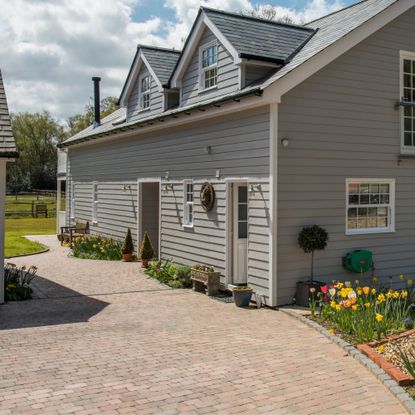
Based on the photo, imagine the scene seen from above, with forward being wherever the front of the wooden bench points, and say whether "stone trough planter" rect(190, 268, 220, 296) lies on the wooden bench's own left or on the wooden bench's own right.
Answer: on the wooden bench's own left

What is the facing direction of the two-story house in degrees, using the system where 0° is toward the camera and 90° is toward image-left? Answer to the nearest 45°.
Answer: approximately 45°

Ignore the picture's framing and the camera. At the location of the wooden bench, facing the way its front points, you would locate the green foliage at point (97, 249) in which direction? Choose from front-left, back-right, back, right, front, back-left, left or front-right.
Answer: front-left

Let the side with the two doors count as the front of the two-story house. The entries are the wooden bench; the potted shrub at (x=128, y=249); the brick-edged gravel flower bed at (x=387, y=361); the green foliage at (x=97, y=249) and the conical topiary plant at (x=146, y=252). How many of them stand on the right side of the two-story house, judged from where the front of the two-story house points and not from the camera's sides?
4

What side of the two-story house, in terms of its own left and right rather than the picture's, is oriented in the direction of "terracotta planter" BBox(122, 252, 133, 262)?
front

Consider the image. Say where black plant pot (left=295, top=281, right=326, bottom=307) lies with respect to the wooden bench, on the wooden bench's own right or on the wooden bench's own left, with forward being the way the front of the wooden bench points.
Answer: on the wooden bench's own left

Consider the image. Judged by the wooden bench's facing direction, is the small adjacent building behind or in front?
in front

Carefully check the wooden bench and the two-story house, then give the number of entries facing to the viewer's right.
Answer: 0

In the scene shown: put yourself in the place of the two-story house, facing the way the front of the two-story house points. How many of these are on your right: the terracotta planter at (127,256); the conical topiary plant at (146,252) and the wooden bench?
3

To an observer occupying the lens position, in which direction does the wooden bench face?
facing the viewer and to the left of the viewer

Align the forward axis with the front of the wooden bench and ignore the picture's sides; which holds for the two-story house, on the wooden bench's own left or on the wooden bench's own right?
on the wooden bench's own left

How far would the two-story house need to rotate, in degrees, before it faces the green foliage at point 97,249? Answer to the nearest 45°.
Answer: approximately 90° to its right

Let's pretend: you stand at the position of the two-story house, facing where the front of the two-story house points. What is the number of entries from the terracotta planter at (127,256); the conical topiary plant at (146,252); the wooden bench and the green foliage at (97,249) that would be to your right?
4

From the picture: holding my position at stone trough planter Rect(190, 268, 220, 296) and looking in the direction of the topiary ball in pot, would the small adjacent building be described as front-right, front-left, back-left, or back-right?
back-right

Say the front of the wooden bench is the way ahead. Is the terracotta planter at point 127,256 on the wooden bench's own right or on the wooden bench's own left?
on the wooden bench's own left
